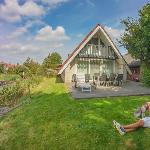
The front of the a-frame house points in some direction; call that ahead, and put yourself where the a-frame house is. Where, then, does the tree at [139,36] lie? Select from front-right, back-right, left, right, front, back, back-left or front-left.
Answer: left

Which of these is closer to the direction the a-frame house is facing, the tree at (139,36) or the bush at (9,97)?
the bush

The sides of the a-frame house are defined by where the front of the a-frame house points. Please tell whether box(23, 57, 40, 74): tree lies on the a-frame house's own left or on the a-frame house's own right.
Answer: on the a-frame house's own right

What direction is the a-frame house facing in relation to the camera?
toward the camera

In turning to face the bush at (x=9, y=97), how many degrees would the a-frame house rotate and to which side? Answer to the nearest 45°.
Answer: approximately 45° to its right
